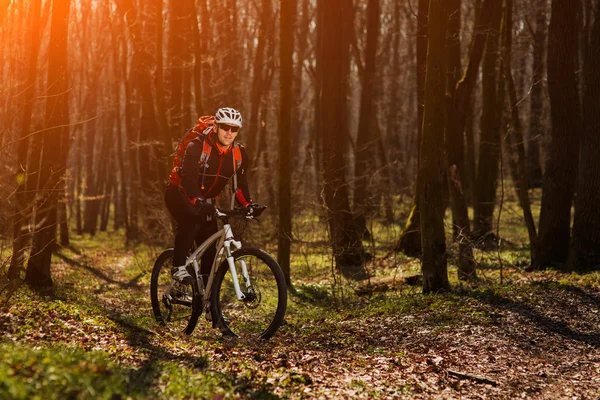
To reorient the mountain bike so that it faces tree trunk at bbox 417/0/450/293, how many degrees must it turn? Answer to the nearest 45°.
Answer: approximately 90° to its left

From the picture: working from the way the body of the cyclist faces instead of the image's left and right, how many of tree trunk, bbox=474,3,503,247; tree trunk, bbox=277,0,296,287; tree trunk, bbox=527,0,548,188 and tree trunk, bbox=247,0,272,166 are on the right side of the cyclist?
0

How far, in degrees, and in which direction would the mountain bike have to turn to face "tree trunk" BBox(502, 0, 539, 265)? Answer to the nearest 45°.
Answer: approximately 90° to its left

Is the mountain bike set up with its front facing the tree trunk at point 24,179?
no

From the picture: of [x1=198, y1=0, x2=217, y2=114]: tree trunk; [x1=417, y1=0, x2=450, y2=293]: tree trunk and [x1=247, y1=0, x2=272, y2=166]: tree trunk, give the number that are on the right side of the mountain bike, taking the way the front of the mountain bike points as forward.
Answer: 0

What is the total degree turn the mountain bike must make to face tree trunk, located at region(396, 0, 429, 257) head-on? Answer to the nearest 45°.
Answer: approximately 90° to its left

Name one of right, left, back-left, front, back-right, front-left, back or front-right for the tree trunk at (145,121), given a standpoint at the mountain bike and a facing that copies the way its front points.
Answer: back-left

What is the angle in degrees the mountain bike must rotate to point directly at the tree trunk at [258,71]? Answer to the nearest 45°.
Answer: approximately 135° to its left

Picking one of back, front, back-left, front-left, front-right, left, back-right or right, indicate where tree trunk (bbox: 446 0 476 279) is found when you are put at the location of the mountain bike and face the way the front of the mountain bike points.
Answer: left

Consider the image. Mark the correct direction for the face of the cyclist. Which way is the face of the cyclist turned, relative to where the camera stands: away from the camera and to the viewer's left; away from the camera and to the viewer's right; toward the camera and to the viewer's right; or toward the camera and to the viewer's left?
toward the camera and to the viewer's right

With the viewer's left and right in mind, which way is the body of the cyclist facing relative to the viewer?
facing the viewer and to the right of the viewer

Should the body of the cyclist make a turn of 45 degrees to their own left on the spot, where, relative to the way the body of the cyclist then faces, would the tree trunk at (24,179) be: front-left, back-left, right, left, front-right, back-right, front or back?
back-left

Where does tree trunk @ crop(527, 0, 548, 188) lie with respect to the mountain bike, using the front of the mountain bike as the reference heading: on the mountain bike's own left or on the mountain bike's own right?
on the mountain bike's own left

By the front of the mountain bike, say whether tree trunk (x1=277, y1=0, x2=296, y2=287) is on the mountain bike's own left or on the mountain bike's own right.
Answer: on the mountain bike's own left

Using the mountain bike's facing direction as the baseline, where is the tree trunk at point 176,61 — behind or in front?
behind

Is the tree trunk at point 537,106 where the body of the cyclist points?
no

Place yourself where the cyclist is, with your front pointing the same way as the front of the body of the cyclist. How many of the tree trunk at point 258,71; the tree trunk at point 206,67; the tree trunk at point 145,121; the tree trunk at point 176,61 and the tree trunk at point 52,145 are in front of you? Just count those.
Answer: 0

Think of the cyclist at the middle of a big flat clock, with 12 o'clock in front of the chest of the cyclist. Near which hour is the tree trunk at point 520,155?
The tree trunk is roughly at 9 o'clock from the cyclist.
